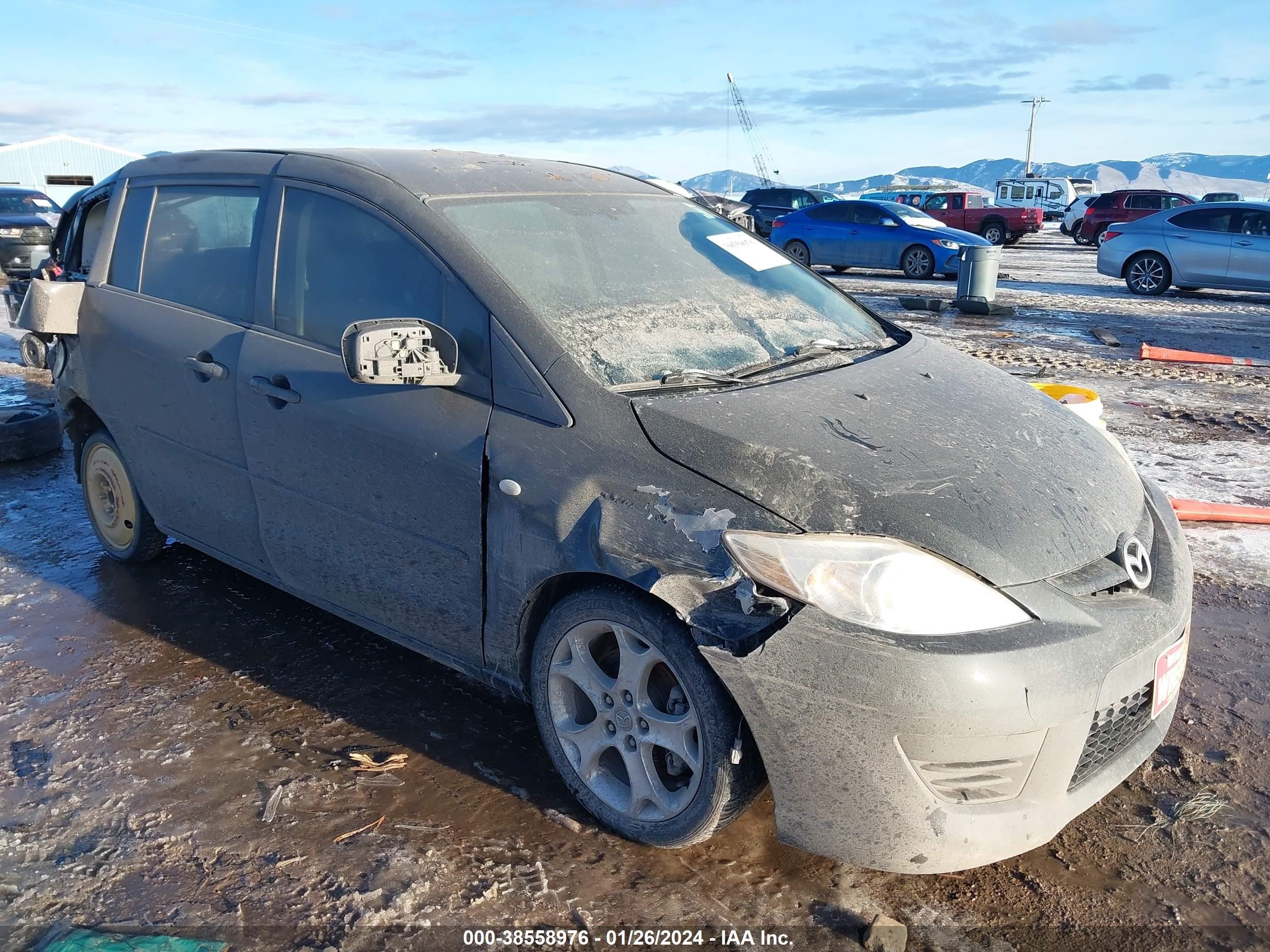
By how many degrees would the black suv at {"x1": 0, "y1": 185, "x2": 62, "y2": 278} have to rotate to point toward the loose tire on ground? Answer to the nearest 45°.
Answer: approximately 45° to its right

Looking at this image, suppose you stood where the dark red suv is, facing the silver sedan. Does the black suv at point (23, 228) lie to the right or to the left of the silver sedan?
right

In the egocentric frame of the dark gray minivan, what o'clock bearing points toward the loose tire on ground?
The loose tire on ground is roughly at 6 o'clock from the dark gray minivan.

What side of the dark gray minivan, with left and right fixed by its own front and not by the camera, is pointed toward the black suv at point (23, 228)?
back
